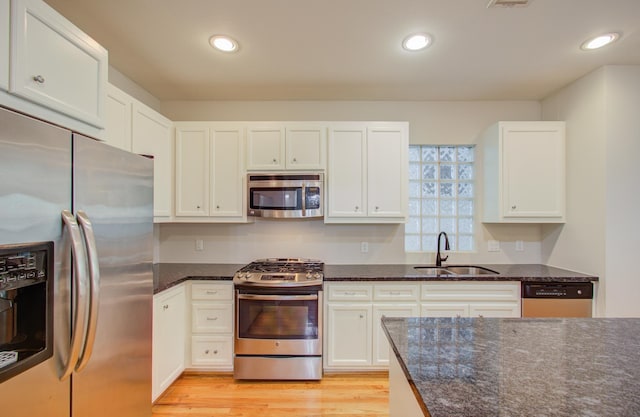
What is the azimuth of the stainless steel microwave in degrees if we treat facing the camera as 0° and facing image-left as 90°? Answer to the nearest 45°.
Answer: approximately 0°

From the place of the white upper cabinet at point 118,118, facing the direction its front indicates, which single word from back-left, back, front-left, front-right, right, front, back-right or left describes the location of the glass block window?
front-left

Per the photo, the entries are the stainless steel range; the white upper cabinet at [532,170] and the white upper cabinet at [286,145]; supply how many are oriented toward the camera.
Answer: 3

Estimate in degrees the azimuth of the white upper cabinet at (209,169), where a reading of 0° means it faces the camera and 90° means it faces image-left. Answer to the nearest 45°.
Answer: approximately 0°

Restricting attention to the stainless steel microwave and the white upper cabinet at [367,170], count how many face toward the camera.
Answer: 2

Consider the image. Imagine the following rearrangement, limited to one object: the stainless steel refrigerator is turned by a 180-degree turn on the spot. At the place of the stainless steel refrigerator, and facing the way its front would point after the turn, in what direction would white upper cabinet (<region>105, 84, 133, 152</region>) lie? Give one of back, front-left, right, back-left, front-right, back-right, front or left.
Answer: front-right

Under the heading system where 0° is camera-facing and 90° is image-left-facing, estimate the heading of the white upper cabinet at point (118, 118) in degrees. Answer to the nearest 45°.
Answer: approximately 315°
